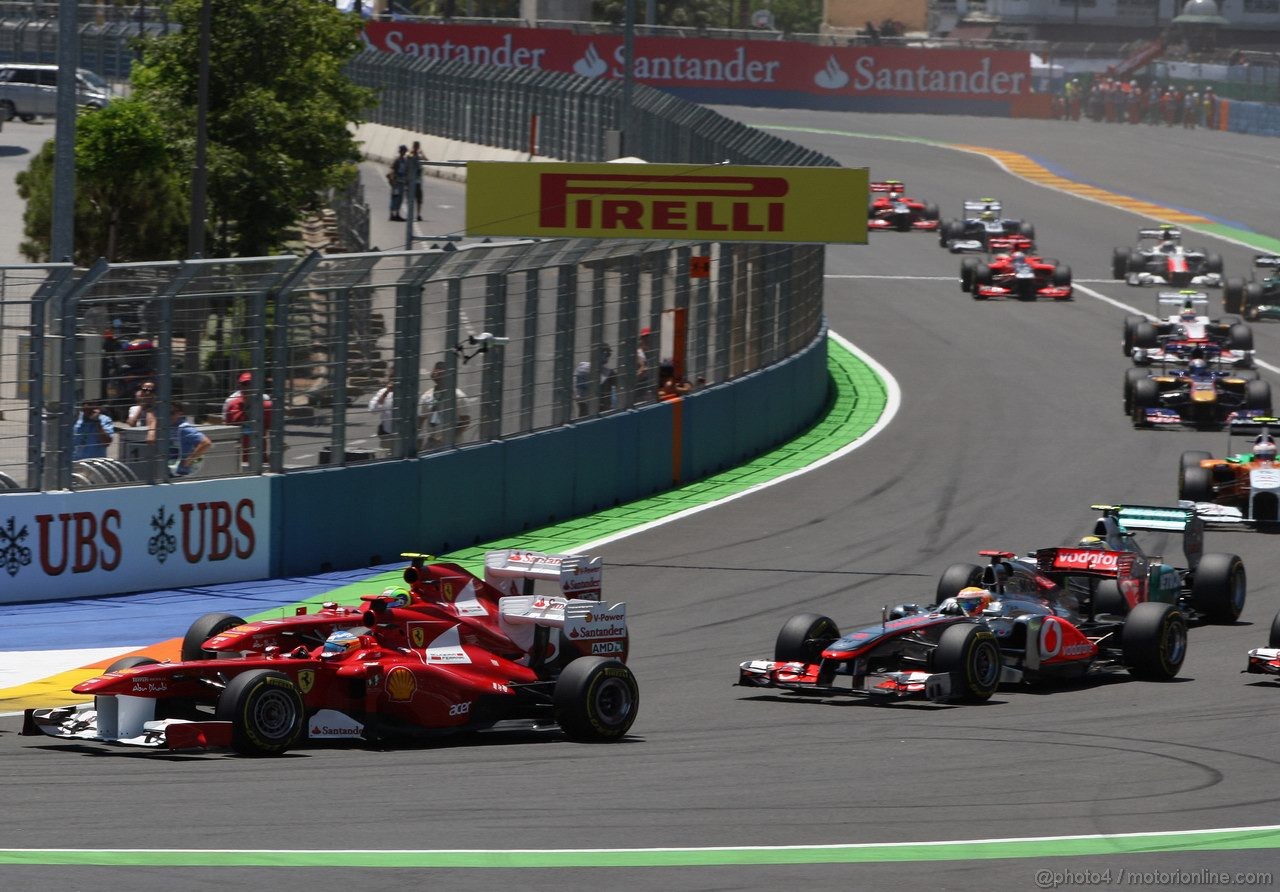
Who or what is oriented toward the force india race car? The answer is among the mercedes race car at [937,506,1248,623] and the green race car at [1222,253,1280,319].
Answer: the green race car at [1222,253,1280,319]

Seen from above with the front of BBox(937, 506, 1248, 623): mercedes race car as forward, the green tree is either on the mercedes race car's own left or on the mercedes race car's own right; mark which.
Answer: on the mercedes race car's own right

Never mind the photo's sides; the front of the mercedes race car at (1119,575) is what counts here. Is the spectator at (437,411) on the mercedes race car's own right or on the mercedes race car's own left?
on the mercedes race car's own right

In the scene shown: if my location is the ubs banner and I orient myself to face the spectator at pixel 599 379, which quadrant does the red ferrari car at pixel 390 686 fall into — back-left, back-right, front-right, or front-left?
back-right

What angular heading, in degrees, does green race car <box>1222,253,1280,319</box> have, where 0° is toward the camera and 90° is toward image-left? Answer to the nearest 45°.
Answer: approximately 0°

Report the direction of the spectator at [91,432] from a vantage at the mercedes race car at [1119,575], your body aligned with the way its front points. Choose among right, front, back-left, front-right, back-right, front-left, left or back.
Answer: front-right
